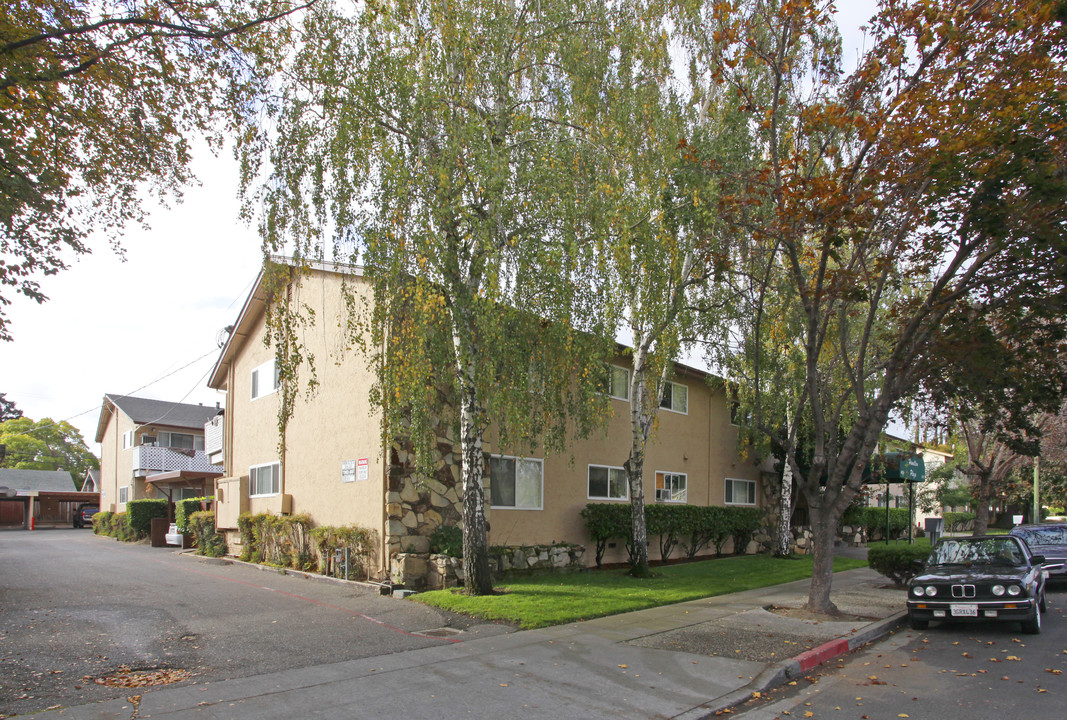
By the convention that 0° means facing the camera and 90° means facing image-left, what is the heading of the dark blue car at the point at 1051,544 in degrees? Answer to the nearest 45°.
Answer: approximately 0°

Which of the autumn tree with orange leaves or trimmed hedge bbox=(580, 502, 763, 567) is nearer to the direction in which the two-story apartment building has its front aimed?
the autumn tree with orange leaves

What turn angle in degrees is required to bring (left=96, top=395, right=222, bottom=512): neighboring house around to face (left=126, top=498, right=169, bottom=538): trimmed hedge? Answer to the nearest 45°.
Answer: approximately 45° to its right

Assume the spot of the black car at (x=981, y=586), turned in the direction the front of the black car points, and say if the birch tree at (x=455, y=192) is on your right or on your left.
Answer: on your right

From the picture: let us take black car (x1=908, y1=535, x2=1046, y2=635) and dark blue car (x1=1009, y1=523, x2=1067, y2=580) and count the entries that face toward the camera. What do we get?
2
